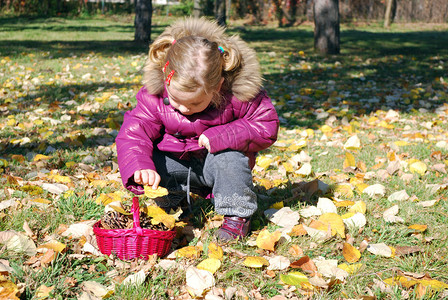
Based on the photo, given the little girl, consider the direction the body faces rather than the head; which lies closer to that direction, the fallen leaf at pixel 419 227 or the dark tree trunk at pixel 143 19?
the fallen leaf

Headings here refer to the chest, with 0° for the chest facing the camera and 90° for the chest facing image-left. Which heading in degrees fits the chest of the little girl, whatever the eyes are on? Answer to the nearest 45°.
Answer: approximately 0°

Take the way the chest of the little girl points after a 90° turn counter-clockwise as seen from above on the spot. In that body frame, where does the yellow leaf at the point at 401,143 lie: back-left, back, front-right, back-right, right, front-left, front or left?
front-left

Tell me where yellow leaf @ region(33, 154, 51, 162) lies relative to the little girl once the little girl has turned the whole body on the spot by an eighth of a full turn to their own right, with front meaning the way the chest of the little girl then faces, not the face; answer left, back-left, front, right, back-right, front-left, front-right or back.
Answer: right

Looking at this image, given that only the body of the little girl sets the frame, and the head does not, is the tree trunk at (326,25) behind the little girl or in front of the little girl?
behind

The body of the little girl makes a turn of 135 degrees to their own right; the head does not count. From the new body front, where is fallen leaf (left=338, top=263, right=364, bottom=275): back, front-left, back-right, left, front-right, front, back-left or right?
back

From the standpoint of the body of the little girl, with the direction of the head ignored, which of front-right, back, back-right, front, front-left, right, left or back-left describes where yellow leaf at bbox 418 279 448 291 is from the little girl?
front-left
